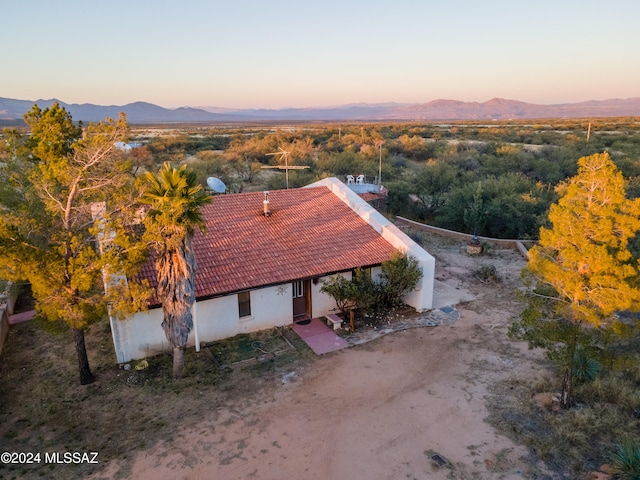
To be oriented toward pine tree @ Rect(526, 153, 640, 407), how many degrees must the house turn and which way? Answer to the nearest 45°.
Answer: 0° — it already faces it

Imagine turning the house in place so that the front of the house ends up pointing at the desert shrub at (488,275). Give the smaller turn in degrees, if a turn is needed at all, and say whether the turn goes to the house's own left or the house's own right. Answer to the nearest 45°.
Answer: approximately 45° to the house's own left

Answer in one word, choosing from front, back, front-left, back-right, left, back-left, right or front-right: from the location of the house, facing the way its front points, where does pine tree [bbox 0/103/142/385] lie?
right

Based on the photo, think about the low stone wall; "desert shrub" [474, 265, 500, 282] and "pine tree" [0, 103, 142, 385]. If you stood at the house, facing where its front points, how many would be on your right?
1

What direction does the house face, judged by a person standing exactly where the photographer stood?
facing the viewer and to the right of the viewer

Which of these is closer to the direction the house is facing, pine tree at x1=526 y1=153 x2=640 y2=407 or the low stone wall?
the pine tree

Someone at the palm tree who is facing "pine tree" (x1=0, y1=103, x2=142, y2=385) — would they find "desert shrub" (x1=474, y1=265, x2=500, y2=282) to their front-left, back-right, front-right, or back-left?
back-right

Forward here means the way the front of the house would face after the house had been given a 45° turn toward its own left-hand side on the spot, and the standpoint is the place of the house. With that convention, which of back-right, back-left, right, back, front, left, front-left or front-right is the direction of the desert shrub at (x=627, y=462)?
front-right

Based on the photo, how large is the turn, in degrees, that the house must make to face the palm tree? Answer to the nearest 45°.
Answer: approximately 90° to its right

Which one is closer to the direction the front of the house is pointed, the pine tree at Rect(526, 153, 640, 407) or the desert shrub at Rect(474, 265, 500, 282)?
the pine tree

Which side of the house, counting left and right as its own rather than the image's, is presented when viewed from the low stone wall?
left
